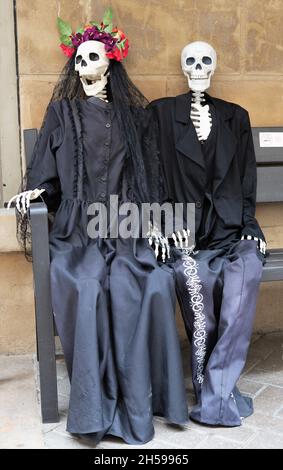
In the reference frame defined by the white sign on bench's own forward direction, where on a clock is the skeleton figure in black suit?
The skeleton figure in black suit is roughly at 1 o'clock from the white sign on bench.

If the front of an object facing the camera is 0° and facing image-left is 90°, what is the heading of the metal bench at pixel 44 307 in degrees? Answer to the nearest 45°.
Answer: approximately 0°

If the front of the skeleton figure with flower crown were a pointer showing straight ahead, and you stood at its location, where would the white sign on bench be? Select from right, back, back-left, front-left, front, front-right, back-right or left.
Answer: back-left

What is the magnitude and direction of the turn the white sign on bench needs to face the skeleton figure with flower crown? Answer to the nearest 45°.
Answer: approximately 45° to its right

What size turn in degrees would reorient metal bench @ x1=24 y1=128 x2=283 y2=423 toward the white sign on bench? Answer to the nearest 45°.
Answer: approximately 135° to its left

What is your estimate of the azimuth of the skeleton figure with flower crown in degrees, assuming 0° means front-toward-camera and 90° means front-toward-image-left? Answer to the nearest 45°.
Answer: approximately 0°

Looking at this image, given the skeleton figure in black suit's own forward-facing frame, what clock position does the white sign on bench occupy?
The white sign on bench is roughly at 7 o'clock from the skeleton figure in black suit.
